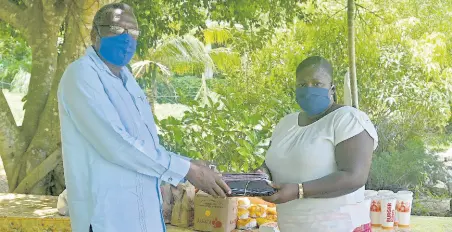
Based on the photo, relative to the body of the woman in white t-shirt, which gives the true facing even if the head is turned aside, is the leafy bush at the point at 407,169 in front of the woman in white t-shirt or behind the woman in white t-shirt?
behind

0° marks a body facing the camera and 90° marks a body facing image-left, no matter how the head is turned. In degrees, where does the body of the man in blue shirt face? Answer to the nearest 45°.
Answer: approximately 315°

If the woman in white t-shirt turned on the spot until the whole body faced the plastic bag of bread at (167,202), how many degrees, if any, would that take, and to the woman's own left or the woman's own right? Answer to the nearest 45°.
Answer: approximately 90° to the woman's own right

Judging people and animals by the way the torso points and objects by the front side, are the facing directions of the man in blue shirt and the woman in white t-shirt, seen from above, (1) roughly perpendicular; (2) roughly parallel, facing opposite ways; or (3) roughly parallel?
roughly perpendicular

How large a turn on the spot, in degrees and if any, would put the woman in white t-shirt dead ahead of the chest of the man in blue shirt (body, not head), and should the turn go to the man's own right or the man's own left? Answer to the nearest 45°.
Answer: approximately 45° to the man's own left

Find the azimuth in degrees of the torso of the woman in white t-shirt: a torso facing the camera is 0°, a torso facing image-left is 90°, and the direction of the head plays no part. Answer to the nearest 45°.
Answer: approximately 45°
